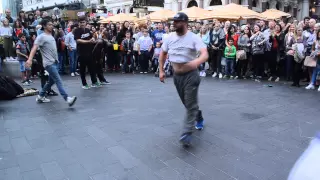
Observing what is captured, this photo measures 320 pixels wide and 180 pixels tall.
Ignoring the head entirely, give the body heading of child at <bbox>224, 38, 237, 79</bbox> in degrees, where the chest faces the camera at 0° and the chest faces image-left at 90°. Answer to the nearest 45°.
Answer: approximately 0°

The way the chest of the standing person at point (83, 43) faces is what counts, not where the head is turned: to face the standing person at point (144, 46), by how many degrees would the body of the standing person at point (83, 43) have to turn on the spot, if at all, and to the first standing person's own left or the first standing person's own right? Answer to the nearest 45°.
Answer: approximately 90° to the first standing person's own left

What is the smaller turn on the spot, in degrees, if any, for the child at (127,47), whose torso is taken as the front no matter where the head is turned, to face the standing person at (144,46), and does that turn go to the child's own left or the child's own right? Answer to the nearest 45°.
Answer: approximately 45° to the child's own left

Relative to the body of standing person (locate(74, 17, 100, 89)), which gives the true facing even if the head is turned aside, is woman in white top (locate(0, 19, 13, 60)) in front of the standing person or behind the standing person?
behind

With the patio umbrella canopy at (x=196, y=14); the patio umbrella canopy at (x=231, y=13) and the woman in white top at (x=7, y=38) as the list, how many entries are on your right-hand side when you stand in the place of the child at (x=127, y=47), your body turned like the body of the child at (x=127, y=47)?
1

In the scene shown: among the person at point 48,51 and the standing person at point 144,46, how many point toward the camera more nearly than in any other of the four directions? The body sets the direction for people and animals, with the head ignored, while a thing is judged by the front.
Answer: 1
